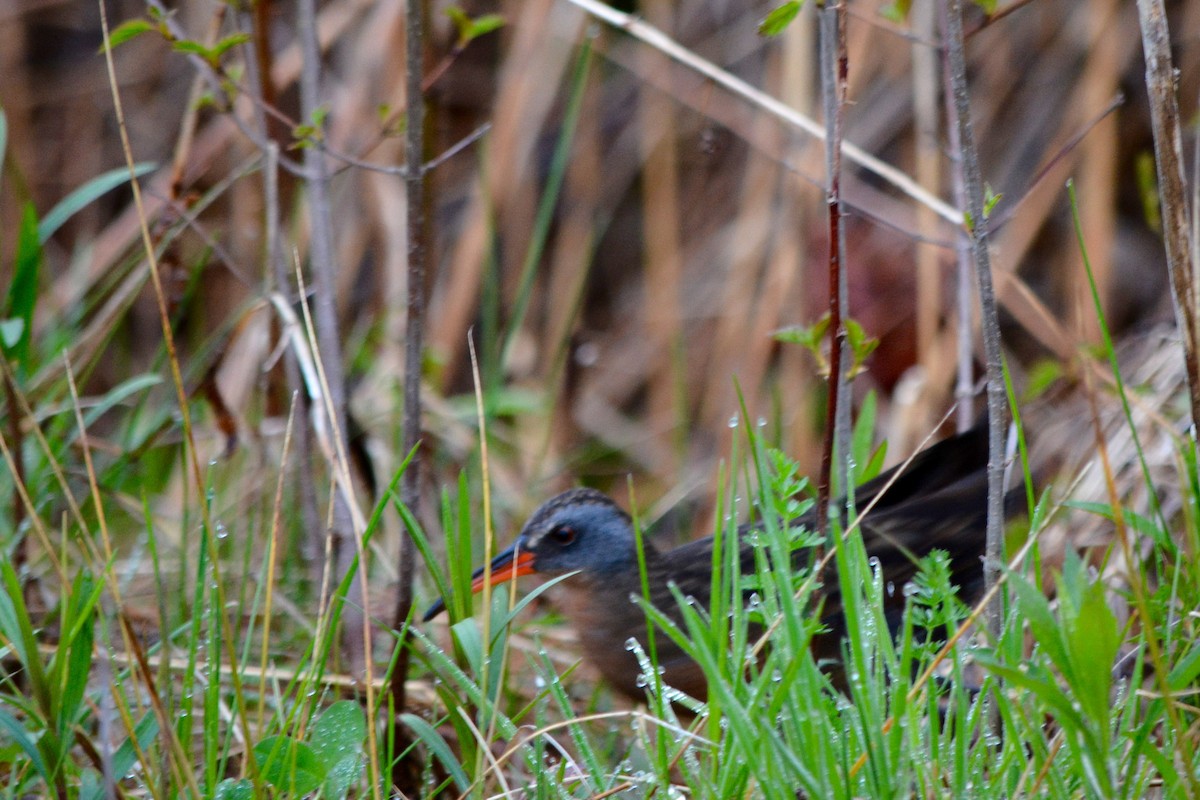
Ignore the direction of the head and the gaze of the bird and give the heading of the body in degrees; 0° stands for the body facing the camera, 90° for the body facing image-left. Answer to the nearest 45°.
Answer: approximately 90°

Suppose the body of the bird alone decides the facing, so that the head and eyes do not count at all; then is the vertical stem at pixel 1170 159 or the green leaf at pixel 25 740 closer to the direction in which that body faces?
the green leaf

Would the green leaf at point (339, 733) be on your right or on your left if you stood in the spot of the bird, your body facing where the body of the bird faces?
on your left

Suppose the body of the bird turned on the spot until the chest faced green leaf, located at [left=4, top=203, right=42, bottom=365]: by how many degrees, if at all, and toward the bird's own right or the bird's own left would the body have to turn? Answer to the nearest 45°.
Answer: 0° — it already faces it

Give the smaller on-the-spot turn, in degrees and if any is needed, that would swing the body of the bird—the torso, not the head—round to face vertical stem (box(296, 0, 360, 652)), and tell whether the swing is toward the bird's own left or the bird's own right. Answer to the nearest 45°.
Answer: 0° — it already faces it

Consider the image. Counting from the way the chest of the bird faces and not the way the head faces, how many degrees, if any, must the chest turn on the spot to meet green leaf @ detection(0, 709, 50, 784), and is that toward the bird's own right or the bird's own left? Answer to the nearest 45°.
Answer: approximately 45° to the bird's own left

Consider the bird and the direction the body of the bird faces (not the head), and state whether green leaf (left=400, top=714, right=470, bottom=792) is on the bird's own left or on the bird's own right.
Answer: on the bird's own left

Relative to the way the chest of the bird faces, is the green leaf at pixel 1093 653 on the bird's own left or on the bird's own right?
on the bird's own left
